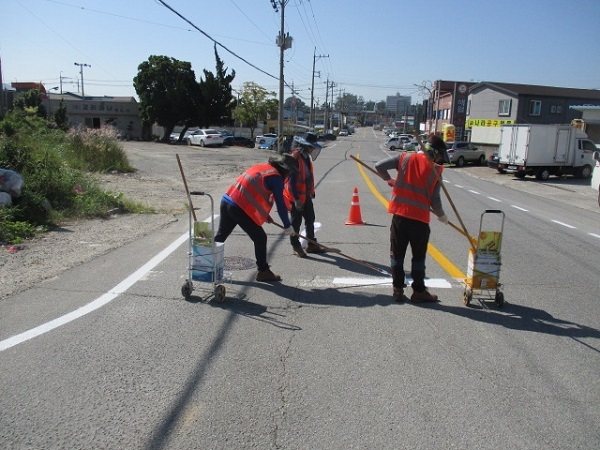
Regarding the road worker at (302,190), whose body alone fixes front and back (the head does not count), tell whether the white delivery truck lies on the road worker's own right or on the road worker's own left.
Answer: on the road worker's own left

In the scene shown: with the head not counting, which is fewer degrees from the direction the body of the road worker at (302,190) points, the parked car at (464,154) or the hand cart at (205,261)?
the hand cart

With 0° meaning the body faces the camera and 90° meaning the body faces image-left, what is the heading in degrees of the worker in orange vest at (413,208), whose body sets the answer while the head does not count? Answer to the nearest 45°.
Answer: approximately 225°

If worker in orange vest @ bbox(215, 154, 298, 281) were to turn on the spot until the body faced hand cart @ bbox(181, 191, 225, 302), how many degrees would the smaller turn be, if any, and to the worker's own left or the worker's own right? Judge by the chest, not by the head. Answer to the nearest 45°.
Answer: approximately 135° to the worker's own right

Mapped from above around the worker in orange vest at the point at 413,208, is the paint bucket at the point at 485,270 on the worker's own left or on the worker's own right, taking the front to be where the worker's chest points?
on the worker's own right

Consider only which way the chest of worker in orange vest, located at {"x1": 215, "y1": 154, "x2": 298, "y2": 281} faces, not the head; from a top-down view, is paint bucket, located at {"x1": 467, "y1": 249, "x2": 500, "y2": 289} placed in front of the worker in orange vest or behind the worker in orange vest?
in front

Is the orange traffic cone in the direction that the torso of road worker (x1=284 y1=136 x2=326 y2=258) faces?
no

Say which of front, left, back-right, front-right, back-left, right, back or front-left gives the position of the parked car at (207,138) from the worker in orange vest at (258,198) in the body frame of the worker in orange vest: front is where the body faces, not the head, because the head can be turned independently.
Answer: left
